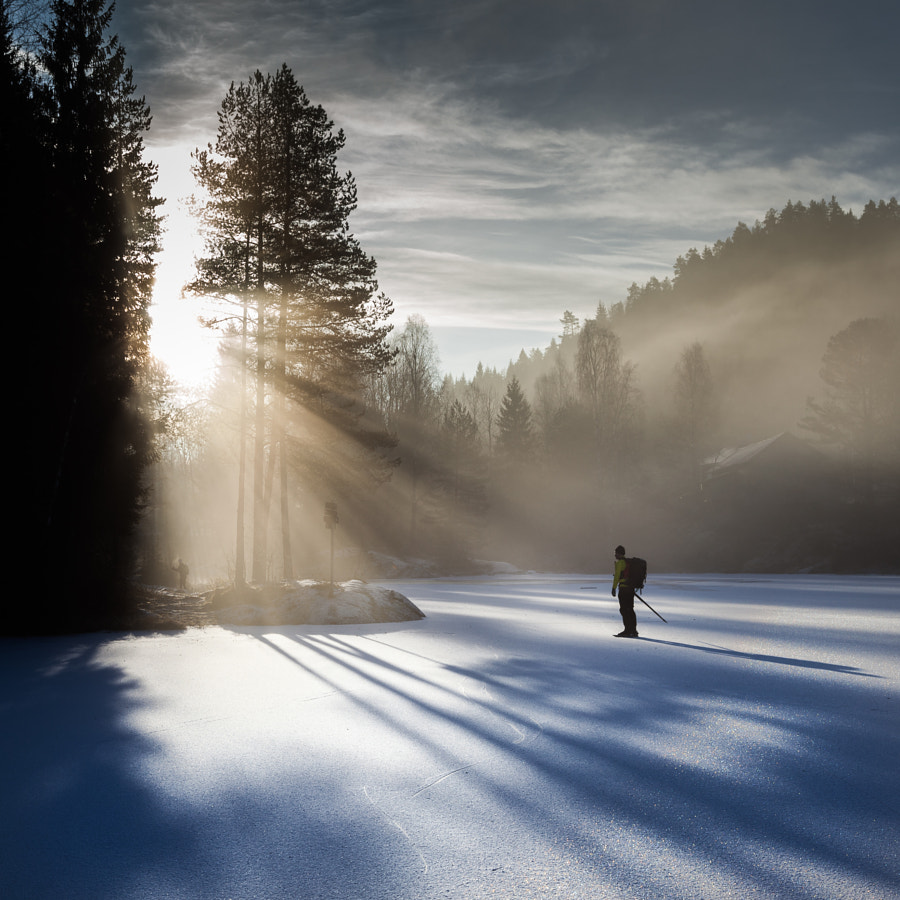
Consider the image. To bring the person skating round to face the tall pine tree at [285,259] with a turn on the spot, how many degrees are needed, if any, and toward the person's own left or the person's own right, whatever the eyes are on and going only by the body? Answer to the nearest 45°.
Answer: approximately 45° to the person's own right

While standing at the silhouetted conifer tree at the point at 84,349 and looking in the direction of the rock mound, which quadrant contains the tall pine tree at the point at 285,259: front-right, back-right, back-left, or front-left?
front-left

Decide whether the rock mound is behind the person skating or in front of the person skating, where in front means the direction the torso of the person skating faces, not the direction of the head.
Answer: in front

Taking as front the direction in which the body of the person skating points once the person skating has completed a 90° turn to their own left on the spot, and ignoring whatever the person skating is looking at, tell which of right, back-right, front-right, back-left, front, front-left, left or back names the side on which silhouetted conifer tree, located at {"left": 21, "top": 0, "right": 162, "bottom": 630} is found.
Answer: right

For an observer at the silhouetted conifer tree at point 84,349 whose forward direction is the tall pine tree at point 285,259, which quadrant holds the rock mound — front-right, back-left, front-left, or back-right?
front-right

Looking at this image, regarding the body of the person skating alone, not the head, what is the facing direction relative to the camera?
to the viewer's left

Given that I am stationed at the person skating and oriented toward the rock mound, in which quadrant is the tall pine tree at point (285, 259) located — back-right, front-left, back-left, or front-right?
front-right
